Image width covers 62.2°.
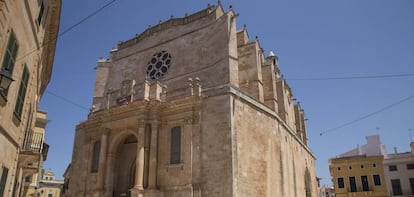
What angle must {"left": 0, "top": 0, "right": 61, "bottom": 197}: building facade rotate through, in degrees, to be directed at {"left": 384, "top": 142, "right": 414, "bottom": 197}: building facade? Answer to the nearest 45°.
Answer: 0° — it already faces it

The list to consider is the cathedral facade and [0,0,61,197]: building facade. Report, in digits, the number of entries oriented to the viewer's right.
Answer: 1

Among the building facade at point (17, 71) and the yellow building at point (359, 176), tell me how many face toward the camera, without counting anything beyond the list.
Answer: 1

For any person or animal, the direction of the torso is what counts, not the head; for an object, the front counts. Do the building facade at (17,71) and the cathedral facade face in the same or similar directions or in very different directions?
very different directions

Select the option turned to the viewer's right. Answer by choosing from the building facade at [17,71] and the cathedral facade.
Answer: the building facade

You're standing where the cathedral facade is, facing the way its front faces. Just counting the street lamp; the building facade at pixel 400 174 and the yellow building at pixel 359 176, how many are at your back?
2

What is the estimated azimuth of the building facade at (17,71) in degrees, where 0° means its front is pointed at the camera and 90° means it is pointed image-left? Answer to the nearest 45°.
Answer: approximately 270°

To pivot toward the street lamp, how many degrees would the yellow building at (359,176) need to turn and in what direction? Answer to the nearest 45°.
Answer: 0° — it already faces it

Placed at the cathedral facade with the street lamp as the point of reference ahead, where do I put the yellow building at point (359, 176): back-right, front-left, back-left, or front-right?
back-left
